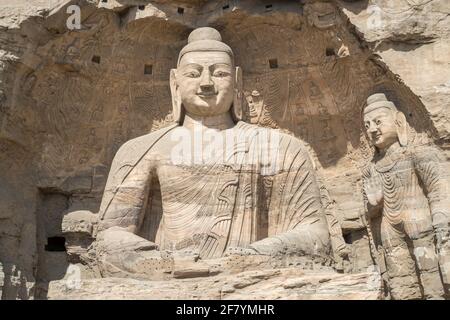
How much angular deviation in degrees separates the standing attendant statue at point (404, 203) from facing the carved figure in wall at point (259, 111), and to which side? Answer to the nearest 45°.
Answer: approximately 45° to its right

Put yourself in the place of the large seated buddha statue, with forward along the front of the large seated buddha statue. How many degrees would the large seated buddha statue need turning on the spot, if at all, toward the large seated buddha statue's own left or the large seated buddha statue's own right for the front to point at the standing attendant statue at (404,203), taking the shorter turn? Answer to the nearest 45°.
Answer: approximately 90° to the large seated buddha statue's own left

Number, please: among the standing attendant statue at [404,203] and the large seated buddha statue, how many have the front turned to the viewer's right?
0

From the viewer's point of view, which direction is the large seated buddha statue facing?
toward the camera
